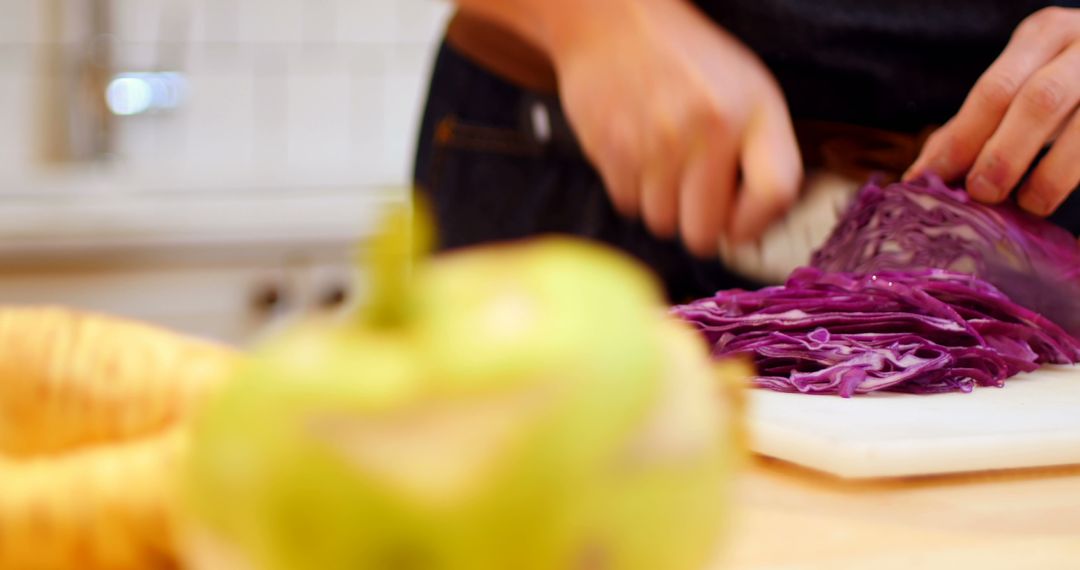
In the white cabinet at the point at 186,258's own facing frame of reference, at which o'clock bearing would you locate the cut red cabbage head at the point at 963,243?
The cut red cabbage head is roughly at 11 o'clock from the white cabinet.

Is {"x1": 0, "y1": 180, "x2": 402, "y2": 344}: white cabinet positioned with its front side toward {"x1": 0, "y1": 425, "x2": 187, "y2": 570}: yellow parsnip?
yes

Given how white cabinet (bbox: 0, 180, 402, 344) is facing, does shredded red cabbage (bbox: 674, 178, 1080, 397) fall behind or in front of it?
in front

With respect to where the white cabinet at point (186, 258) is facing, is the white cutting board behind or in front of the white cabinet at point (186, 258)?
in front

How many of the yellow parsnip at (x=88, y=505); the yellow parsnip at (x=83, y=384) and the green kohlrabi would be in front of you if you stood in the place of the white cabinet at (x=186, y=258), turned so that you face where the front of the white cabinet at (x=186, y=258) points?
3

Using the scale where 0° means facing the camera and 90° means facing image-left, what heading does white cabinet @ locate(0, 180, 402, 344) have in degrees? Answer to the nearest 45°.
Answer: approximately 0°

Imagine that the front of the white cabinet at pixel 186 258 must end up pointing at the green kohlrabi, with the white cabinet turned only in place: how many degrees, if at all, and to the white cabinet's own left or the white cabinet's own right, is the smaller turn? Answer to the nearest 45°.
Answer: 0° — it already faces it
